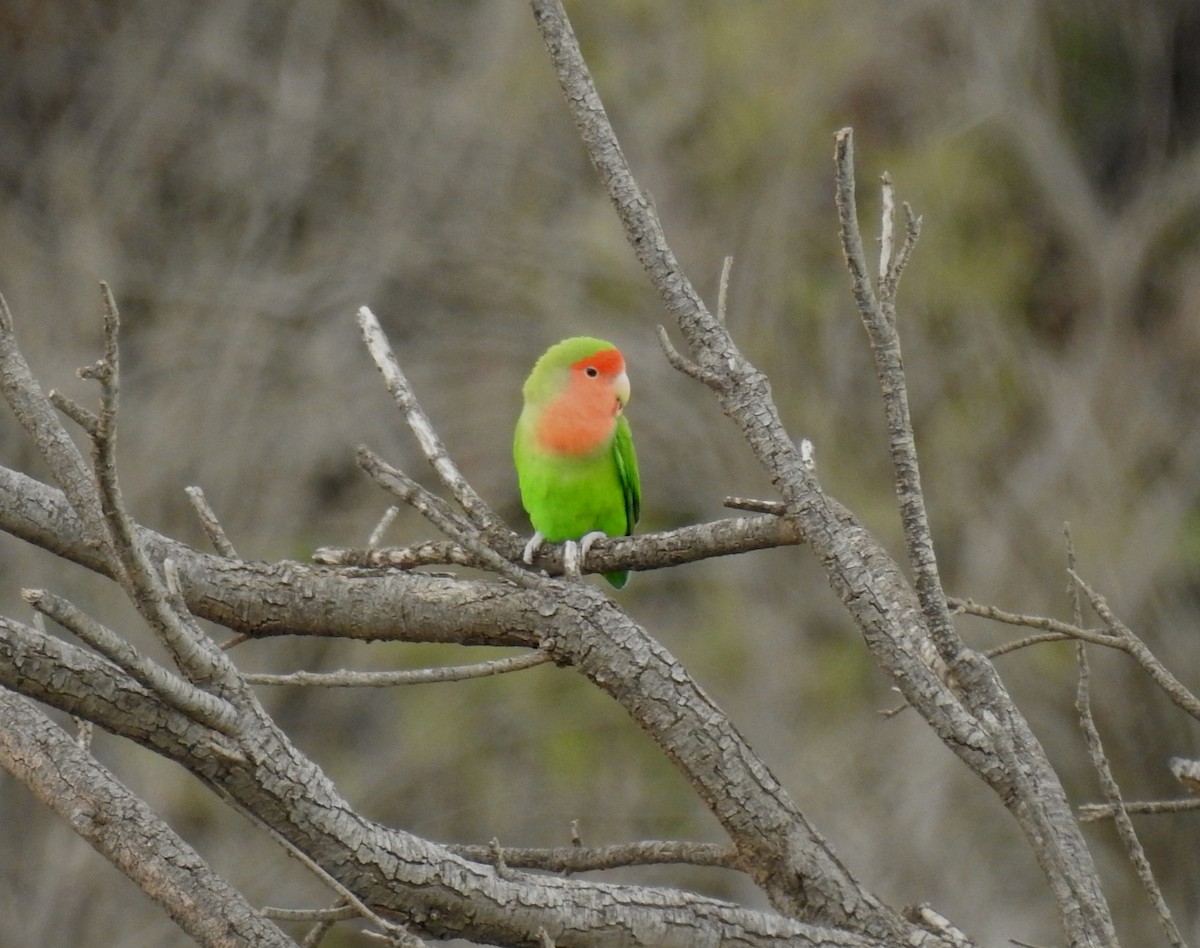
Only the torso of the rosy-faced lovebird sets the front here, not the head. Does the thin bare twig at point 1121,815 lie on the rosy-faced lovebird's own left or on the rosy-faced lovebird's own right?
on the rosy-faced lovebird's own left

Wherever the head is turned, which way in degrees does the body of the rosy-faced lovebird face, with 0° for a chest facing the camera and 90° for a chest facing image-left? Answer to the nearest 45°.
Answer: approximately 45°
